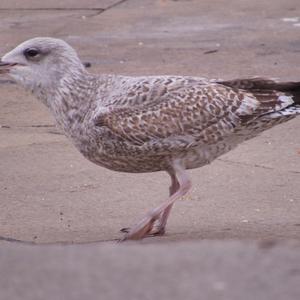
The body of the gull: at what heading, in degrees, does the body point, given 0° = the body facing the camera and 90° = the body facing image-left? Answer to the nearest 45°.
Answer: approximately 90°
